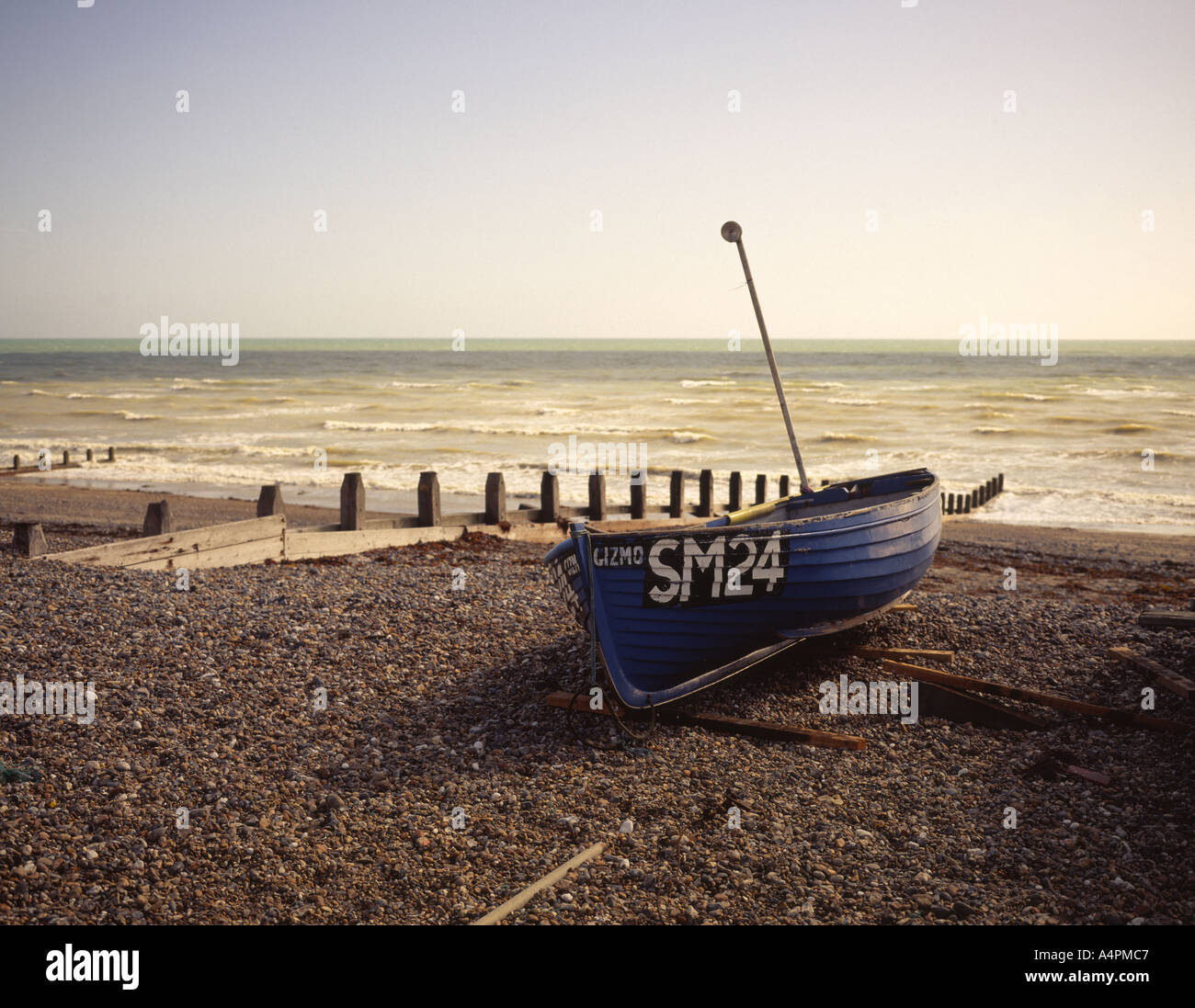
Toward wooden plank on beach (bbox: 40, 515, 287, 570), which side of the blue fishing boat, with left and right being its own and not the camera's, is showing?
right

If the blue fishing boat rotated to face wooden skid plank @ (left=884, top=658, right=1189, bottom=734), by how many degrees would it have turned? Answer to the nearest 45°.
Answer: approximately 135° to its left

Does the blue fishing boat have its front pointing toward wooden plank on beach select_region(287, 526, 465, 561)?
no

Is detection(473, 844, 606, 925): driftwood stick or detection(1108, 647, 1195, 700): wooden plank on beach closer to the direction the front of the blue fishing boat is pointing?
the driftwood stick

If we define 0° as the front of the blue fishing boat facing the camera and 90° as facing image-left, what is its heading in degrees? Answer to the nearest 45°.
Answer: approximately 45°

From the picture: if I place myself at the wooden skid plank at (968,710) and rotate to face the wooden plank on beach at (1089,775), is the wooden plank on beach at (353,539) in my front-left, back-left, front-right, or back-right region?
back-right

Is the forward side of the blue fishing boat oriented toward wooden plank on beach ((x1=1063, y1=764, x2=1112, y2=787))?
no

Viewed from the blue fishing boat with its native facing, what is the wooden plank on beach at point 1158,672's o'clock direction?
The wooden plank on beach is roughly at 7 o'clock from the blue fishing boat.

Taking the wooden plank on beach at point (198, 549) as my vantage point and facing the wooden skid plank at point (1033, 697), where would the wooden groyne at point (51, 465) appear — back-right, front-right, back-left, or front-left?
back-left

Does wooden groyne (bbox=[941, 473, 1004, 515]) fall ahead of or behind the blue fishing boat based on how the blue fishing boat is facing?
behind

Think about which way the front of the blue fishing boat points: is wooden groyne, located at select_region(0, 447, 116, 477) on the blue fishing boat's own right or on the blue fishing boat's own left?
on the blue fishing boat's own right
